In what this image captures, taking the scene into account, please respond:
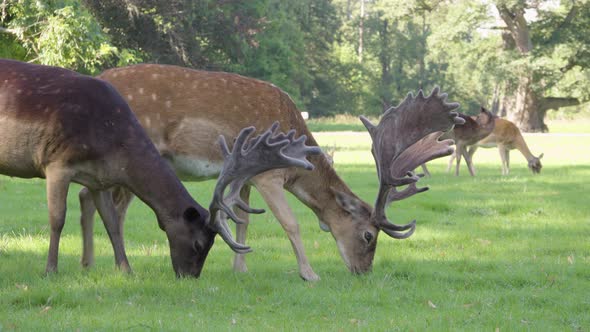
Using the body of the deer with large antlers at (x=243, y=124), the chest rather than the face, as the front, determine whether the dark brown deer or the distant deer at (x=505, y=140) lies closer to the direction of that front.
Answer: the distant deer

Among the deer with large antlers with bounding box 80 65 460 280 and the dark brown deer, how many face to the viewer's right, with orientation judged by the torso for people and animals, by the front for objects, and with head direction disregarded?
2

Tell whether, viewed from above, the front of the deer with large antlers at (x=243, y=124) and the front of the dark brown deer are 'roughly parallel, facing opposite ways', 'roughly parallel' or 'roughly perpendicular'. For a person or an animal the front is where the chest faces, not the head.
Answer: roughly parallel

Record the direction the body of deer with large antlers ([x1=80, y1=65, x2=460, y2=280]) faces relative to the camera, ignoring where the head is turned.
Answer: to the viewer's right

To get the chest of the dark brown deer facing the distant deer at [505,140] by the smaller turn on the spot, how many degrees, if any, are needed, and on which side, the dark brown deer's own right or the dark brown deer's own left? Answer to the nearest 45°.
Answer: approximately 45° to the dark brown deer's own left

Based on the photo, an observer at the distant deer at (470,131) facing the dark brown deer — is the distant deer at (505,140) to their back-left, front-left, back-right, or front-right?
back-left

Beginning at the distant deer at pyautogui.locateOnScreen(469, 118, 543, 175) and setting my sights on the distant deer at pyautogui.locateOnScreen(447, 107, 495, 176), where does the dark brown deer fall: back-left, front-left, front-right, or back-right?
front-left

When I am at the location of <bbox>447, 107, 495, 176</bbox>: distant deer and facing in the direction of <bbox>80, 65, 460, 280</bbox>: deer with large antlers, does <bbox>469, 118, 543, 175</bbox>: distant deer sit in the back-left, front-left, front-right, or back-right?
back-left

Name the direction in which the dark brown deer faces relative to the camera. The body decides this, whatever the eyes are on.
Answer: to the viewer's right
